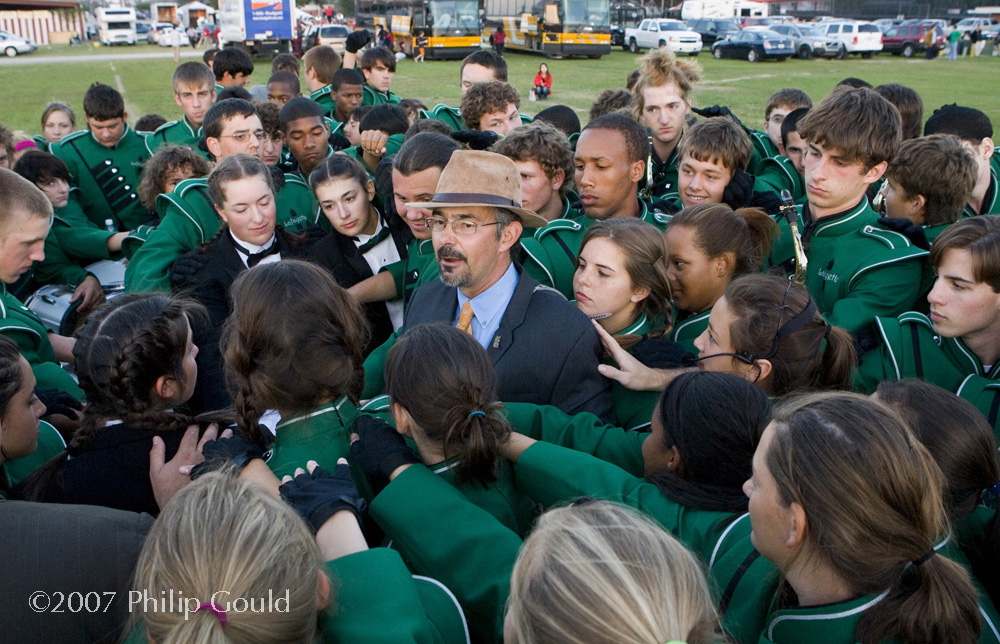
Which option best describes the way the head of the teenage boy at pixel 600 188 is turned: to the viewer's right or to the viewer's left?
to the viewer's left

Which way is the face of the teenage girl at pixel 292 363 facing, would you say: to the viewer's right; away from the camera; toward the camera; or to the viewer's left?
away from the camera

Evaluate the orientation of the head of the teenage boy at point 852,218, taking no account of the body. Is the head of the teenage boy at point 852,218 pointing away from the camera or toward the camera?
toward the camera

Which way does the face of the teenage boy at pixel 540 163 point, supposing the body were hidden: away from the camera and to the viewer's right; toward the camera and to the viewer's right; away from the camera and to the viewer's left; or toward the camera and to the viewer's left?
toward the camera and to the viewer's left

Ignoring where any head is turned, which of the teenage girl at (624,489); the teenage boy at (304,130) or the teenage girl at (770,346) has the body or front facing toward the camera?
the teenage boy

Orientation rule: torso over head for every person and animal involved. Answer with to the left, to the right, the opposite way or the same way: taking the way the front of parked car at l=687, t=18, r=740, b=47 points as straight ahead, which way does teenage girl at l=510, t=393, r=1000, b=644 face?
to the right

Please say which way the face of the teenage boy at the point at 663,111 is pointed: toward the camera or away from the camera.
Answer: toward the camera

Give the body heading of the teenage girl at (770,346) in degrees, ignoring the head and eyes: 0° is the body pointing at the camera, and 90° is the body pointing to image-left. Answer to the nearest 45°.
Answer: approximately 90°

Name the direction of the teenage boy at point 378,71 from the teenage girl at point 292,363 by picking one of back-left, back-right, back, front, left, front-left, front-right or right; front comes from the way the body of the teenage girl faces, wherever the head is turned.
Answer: front

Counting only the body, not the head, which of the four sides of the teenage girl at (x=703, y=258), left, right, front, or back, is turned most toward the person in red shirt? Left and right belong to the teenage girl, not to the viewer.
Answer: right

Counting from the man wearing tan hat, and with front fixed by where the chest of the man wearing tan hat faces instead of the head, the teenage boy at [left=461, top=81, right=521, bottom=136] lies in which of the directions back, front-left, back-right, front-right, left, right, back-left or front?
back-right

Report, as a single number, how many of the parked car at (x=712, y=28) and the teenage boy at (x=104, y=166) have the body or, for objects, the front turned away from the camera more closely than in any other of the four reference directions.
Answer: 0

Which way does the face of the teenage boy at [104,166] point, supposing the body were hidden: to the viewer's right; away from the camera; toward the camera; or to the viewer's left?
toward the camera

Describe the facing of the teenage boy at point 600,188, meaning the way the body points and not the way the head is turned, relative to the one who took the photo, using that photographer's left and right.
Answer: facing the viewer and to the left of the viewer

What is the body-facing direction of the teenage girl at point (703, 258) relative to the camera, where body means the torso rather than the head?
to the viewer's left

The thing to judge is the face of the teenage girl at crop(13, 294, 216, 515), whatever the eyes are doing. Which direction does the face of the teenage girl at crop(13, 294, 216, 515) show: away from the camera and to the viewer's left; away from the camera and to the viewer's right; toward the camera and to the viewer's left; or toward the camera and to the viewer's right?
away from the camera and to the viewer's right

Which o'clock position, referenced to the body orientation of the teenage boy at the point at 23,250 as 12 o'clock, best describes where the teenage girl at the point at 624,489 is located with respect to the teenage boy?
The teenage girl is roughly at 2 o'clock from the teenage boy.

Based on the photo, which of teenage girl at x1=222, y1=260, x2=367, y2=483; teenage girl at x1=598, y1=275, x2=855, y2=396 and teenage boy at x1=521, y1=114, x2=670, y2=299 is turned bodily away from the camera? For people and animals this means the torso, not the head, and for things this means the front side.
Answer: teenage girl at x1=222, y1=260, x2=367, y2=483
